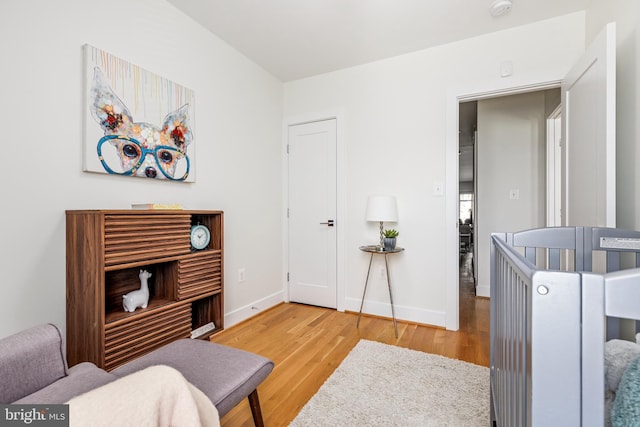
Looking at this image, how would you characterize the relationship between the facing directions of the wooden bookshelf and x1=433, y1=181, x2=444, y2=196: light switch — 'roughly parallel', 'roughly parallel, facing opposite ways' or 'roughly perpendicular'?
roughly perpendicular

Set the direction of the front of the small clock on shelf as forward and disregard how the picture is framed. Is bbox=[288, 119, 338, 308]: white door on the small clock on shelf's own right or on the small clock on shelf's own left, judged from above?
on the small clock on shelf's own left

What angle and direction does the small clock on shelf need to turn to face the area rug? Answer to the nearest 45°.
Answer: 0° — it already faces it

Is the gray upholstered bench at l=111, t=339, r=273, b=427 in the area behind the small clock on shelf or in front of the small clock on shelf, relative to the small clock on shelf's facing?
in front

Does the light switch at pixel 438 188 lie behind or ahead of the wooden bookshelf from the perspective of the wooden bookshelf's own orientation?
ahead

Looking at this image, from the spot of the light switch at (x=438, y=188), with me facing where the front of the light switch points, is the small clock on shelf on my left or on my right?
on my right

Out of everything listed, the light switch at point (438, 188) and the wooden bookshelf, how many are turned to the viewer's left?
0

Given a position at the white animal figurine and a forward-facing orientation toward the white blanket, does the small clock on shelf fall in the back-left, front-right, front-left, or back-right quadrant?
back-left

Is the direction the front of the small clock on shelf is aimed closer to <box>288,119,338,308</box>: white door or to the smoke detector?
the smoke detector

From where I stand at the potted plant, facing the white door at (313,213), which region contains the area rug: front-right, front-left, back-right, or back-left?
back-left

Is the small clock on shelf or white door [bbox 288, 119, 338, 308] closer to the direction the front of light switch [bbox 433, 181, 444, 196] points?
the small clock on shelf

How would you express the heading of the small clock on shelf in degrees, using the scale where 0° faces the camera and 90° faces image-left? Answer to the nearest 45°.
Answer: approximately 315°
